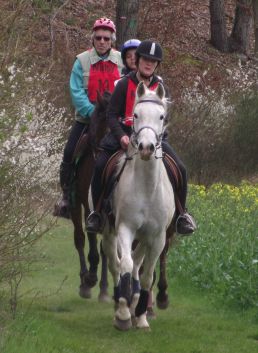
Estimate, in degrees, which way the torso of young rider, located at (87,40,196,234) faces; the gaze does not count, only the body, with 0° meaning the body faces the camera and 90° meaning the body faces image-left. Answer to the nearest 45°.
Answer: approximately 0°

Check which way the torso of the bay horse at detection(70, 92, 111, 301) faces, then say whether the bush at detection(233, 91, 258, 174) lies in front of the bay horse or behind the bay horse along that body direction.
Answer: behind

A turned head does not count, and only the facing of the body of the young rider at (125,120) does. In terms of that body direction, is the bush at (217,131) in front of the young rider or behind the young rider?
behind

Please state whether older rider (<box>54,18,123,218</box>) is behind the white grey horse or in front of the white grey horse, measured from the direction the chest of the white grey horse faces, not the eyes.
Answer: behind

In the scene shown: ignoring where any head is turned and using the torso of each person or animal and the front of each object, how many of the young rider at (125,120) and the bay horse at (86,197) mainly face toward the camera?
2

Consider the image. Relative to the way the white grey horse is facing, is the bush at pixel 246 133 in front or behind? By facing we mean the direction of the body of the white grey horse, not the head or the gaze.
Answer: behind

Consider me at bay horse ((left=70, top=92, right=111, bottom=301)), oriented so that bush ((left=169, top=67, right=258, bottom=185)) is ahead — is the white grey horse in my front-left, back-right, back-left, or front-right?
back-right
